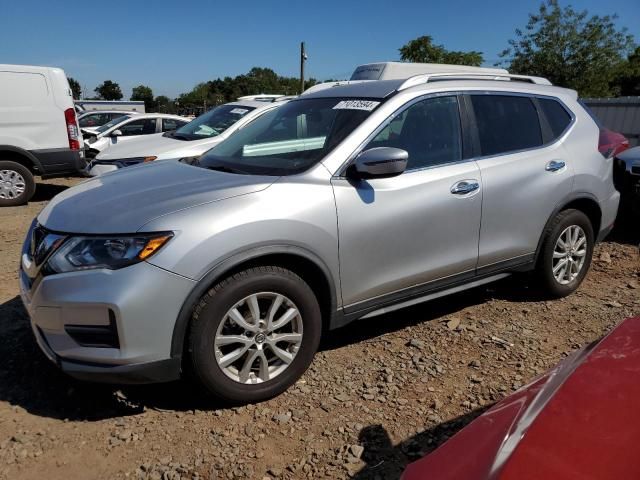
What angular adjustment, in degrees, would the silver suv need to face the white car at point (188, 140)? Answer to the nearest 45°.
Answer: approximately 135° to its right

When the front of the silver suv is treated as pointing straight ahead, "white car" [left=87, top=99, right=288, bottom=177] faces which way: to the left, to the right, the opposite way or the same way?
the same way

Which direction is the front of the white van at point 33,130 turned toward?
to the viewer's left

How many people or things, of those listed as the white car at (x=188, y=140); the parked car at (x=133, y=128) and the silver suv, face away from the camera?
0

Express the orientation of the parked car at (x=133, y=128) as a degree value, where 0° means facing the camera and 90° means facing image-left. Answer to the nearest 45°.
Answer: approximately 45°

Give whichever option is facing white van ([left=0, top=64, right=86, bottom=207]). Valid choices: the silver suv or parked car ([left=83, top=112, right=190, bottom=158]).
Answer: the parked car

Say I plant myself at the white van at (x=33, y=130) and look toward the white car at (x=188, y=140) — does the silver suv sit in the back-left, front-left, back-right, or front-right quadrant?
front-right

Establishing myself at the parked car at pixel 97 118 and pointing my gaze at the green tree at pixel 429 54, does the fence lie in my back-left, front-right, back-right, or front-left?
front-right

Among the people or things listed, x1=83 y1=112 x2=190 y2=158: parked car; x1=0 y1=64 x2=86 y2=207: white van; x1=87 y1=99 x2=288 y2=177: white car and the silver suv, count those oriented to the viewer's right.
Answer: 0

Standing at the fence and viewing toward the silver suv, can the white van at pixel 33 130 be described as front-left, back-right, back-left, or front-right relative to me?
front-right

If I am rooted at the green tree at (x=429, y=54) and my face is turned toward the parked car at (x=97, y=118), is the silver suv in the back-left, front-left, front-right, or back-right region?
front-left
